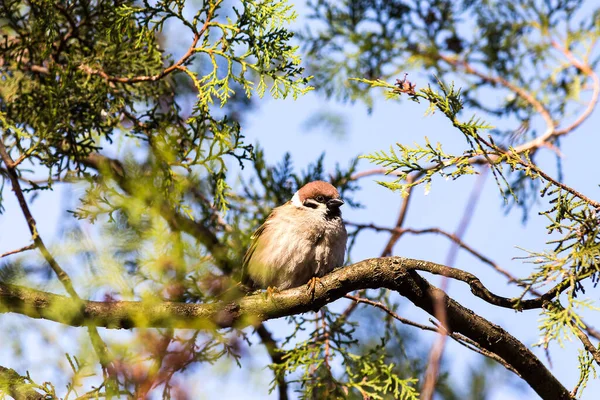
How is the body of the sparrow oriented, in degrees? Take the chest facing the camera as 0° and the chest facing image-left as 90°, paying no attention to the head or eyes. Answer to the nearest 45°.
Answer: approximately 315°

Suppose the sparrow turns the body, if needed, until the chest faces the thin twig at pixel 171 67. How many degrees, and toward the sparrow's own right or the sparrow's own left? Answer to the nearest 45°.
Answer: approximately 90° to the sparrow's own right

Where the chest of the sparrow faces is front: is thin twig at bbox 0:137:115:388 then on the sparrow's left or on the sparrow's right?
on the sparrow's right
